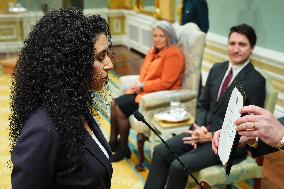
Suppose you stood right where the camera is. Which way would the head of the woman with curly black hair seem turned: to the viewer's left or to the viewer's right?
to the viewer's right

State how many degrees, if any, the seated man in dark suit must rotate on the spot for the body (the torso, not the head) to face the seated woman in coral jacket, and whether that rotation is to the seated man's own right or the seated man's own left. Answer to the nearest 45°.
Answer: approximately 90° to the seated man's own right

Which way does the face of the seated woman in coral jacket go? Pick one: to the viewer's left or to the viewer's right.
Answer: to the viewer's left

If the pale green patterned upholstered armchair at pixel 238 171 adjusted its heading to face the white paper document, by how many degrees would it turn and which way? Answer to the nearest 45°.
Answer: approximately 45° to its left

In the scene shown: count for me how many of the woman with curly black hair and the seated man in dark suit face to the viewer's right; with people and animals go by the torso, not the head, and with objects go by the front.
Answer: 1

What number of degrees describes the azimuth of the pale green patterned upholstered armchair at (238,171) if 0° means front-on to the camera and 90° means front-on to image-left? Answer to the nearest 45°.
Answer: approximately 45°

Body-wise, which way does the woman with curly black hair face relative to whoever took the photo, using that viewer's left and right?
facing to the right of the viewer

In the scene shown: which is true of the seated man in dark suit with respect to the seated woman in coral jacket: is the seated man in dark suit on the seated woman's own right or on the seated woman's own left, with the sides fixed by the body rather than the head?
on the seated woman's own left

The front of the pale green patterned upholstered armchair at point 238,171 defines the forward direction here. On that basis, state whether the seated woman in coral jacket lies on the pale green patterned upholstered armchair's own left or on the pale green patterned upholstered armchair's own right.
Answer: on the pale green patterned upholstered armchair's own right
